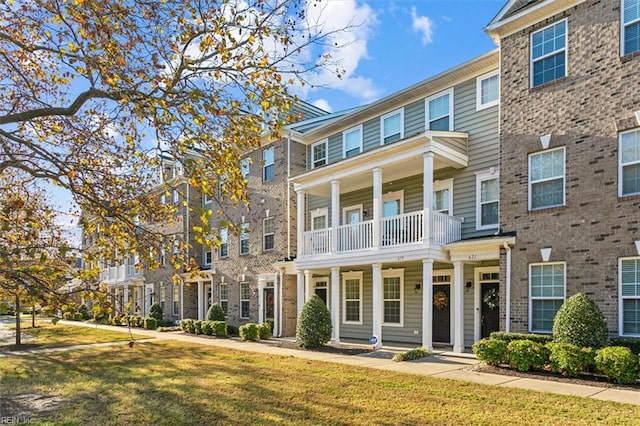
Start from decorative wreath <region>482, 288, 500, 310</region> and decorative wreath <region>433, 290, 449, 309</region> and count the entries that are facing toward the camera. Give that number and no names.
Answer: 2

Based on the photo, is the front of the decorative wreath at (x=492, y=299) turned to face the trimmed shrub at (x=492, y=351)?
yes

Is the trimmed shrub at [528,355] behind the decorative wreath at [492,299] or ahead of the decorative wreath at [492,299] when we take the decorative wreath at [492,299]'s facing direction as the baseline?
ahead

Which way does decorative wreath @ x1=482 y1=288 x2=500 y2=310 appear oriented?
toward the camera

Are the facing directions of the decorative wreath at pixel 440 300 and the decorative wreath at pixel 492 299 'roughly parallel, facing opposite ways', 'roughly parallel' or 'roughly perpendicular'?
roughly parallel

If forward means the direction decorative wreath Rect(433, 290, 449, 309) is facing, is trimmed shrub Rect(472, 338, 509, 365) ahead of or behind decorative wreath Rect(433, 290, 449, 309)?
ahead

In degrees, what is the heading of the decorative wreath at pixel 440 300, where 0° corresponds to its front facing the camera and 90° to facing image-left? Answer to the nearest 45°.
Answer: approximately 0°

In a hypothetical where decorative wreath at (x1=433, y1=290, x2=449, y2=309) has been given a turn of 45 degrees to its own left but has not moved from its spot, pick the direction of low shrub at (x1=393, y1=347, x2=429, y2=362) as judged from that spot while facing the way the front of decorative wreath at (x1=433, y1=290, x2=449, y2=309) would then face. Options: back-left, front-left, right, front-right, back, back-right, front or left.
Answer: front-right
